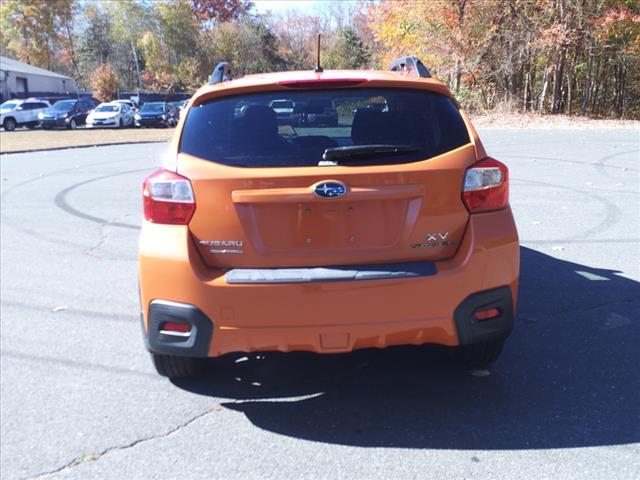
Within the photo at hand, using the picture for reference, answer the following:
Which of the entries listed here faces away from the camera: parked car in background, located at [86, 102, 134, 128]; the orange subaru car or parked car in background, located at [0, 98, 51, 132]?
the orange subaru car

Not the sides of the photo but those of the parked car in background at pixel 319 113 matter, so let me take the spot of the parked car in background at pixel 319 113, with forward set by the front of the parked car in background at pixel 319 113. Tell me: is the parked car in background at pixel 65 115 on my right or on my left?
on my right

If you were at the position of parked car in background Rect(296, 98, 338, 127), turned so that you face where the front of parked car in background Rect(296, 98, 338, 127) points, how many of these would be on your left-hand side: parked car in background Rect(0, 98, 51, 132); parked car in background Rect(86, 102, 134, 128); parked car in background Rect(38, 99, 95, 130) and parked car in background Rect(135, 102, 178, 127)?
0

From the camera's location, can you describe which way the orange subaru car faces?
facing away from the viewer

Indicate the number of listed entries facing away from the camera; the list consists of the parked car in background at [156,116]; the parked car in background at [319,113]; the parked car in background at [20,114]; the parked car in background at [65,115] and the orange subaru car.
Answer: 1

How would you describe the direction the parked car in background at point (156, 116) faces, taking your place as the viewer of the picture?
facing the viewer and to the left of the viewer

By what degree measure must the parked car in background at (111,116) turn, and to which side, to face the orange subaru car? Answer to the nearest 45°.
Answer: approximately 45° to its left

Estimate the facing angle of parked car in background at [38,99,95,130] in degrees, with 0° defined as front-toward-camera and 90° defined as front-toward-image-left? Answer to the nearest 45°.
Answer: approximately 45°

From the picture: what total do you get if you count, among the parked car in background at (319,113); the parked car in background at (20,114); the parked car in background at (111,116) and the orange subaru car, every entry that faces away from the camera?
1

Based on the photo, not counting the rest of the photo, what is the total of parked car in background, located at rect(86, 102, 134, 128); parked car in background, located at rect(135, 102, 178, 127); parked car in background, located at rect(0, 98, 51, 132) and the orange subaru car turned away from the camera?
1

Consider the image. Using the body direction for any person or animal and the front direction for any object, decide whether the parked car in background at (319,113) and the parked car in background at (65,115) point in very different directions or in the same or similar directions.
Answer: same or similar directions

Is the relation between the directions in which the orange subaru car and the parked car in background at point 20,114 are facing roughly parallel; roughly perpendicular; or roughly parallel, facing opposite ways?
roughly parallel, facing opposite ways

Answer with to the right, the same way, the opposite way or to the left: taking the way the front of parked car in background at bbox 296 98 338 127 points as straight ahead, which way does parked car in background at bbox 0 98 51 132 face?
the same way

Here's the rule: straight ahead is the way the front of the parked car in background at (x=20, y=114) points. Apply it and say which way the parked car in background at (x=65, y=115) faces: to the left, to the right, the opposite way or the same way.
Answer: the same way

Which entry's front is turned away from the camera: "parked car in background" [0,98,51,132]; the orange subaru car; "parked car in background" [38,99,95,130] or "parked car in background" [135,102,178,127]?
the orange subaru car

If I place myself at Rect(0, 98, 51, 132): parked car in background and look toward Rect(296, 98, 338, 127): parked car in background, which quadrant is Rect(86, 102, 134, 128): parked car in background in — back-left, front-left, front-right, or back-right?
front-left

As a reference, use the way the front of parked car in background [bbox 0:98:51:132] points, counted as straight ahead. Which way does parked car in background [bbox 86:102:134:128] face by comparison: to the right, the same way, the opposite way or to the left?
the same way

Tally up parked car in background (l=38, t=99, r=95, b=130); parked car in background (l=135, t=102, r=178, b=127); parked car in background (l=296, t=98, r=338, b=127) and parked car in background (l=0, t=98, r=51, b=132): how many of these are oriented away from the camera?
0
